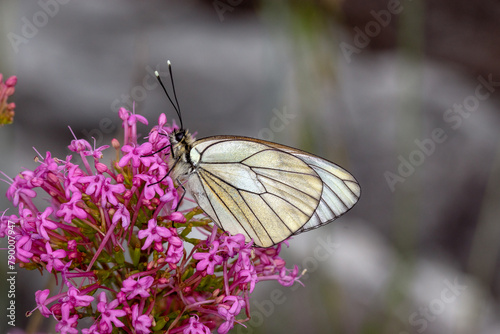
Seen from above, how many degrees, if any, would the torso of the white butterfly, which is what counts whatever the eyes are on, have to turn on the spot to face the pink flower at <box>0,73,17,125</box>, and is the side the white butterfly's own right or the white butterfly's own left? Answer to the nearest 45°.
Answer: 0° — it already faces it

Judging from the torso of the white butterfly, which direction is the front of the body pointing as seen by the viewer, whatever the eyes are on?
to the viewer's left
